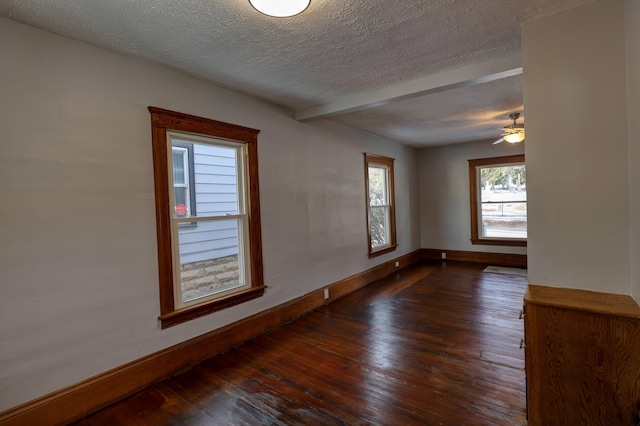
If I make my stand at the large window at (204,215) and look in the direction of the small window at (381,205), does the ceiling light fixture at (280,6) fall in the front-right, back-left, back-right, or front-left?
back-right

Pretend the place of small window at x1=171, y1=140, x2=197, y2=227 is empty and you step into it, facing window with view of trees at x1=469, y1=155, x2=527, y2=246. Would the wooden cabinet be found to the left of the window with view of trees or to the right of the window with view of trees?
right

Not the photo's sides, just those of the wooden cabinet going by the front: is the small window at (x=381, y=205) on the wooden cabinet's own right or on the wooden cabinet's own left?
on the wooden cabinet's own right

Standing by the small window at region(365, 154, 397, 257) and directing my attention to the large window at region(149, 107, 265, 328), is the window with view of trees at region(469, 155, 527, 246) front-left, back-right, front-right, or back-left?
back-left
